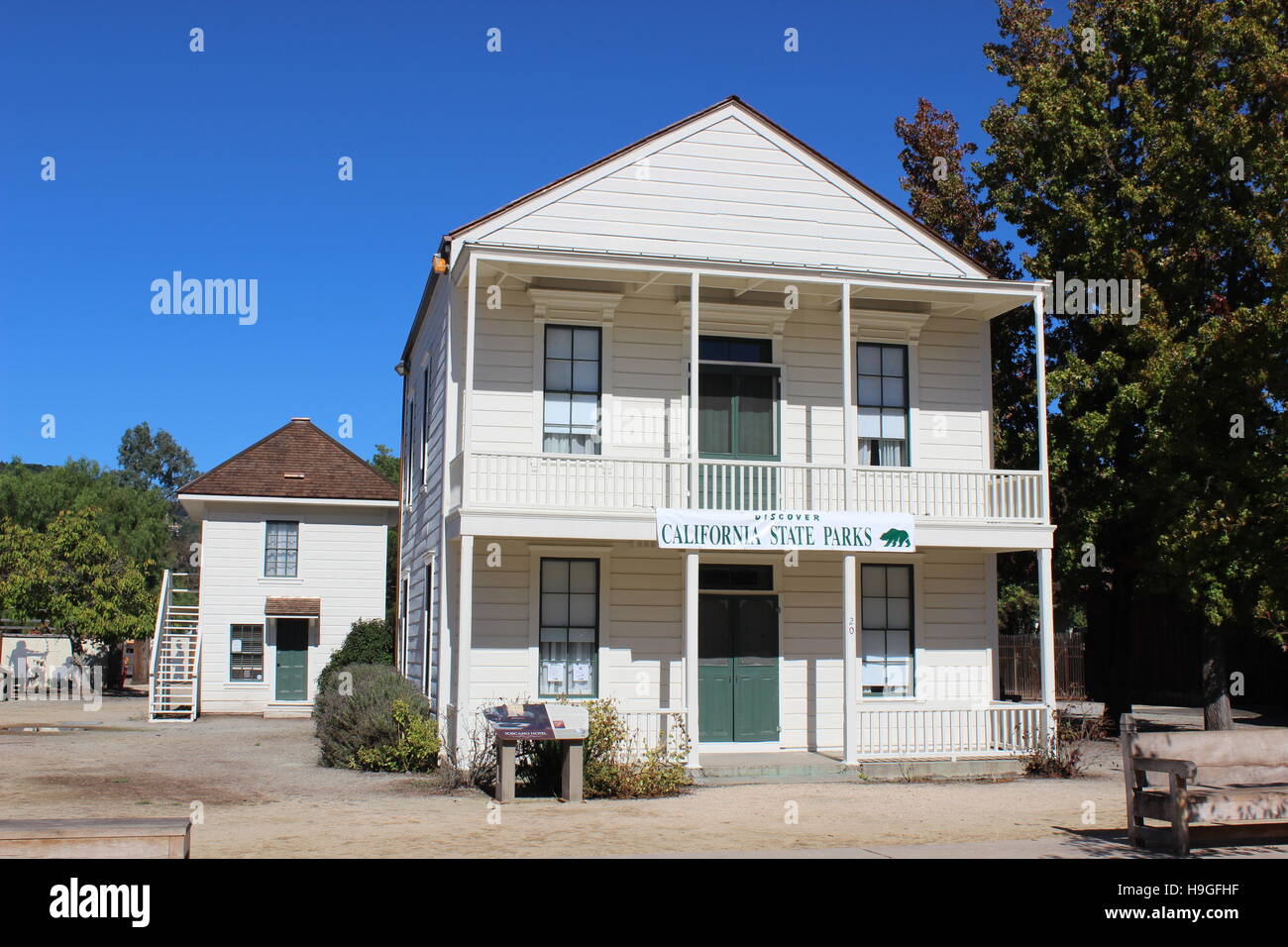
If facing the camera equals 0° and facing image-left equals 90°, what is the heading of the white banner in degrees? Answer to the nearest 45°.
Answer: approximately 0°

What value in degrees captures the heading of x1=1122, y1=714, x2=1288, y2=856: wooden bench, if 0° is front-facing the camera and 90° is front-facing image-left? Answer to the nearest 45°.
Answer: approximately 315°

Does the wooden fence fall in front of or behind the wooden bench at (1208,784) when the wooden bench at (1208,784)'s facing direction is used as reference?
behind

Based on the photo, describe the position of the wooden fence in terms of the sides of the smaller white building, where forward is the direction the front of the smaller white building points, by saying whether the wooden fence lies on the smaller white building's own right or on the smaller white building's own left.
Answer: on the smaller white building's own left

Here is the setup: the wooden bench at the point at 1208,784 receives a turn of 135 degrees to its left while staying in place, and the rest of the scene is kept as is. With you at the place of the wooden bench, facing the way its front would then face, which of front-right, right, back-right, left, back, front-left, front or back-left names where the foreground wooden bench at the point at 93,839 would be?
back-left

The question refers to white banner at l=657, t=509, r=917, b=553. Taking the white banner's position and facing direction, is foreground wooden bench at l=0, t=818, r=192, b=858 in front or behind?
in front

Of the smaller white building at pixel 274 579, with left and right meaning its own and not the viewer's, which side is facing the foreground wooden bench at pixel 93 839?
front

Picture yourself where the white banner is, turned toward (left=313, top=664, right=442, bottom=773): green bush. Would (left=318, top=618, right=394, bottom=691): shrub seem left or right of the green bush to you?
right

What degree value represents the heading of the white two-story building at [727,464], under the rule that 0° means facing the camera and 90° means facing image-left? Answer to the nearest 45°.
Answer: approximately 0°

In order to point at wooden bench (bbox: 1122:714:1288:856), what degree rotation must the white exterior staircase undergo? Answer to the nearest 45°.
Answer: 0° — it already faces it
